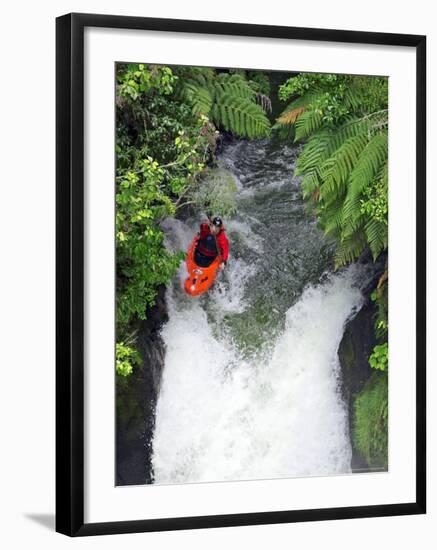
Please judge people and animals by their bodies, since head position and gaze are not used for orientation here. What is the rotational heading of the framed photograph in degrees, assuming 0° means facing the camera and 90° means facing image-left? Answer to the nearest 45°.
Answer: approximately 315°
